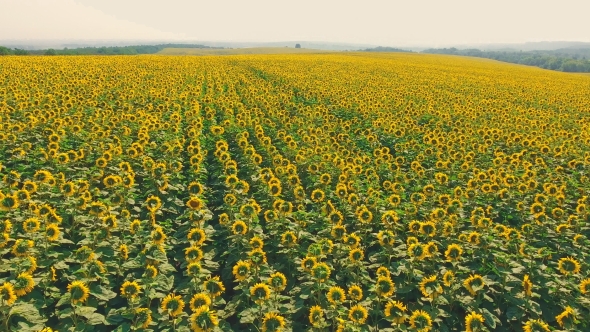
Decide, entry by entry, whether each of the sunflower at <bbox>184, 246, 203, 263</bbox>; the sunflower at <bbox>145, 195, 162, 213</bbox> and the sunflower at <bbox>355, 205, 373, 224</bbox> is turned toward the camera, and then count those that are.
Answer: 3

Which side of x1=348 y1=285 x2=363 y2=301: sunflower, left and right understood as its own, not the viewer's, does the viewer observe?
front

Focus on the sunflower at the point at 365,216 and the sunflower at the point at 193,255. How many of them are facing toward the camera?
2

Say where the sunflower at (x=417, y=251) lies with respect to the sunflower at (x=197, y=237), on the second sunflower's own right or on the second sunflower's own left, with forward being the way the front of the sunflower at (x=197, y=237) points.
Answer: on the second sunflower's own left

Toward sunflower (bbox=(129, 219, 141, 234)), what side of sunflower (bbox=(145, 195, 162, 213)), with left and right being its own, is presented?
front

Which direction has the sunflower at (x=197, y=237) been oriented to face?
toward the camera

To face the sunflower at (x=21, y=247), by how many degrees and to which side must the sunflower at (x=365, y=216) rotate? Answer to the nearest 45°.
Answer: approximately 45° to its right

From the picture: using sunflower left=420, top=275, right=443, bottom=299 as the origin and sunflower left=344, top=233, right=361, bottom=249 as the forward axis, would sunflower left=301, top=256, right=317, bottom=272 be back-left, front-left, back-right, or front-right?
front-left

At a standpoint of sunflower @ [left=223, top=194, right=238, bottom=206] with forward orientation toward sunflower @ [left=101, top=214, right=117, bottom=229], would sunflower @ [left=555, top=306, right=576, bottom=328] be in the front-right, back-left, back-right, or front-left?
back-left

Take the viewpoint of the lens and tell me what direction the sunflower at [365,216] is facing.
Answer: facing the viewer

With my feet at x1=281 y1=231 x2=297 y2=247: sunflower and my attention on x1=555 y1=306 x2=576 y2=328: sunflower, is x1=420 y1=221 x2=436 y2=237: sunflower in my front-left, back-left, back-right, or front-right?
front-left

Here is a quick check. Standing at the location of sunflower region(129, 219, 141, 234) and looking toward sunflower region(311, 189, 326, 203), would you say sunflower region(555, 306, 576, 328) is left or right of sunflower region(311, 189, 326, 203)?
right

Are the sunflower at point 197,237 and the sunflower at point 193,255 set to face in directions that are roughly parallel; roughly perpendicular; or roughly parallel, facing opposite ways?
roughly parallel

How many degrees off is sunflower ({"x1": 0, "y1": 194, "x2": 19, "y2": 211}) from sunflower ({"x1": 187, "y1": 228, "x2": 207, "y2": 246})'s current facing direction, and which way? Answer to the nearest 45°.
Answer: approximately 90° to its right

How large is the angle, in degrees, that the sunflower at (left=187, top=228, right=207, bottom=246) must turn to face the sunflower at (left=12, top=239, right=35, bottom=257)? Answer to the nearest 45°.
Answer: approximately 90° to its right

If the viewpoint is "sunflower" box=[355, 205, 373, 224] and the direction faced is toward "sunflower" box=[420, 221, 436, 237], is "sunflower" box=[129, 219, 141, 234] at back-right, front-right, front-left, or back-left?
back-right

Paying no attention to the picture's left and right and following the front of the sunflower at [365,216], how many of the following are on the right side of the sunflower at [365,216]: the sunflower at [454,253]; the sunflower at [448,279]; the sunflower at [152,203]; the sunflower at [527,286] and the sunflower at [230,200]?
2

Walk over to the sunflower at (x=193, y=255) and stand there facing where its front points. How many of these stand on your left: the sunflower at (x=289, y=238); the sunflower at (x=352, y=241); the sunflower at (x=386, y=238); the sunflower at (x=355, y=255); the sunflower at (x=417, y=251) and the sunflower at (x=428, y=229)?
6
